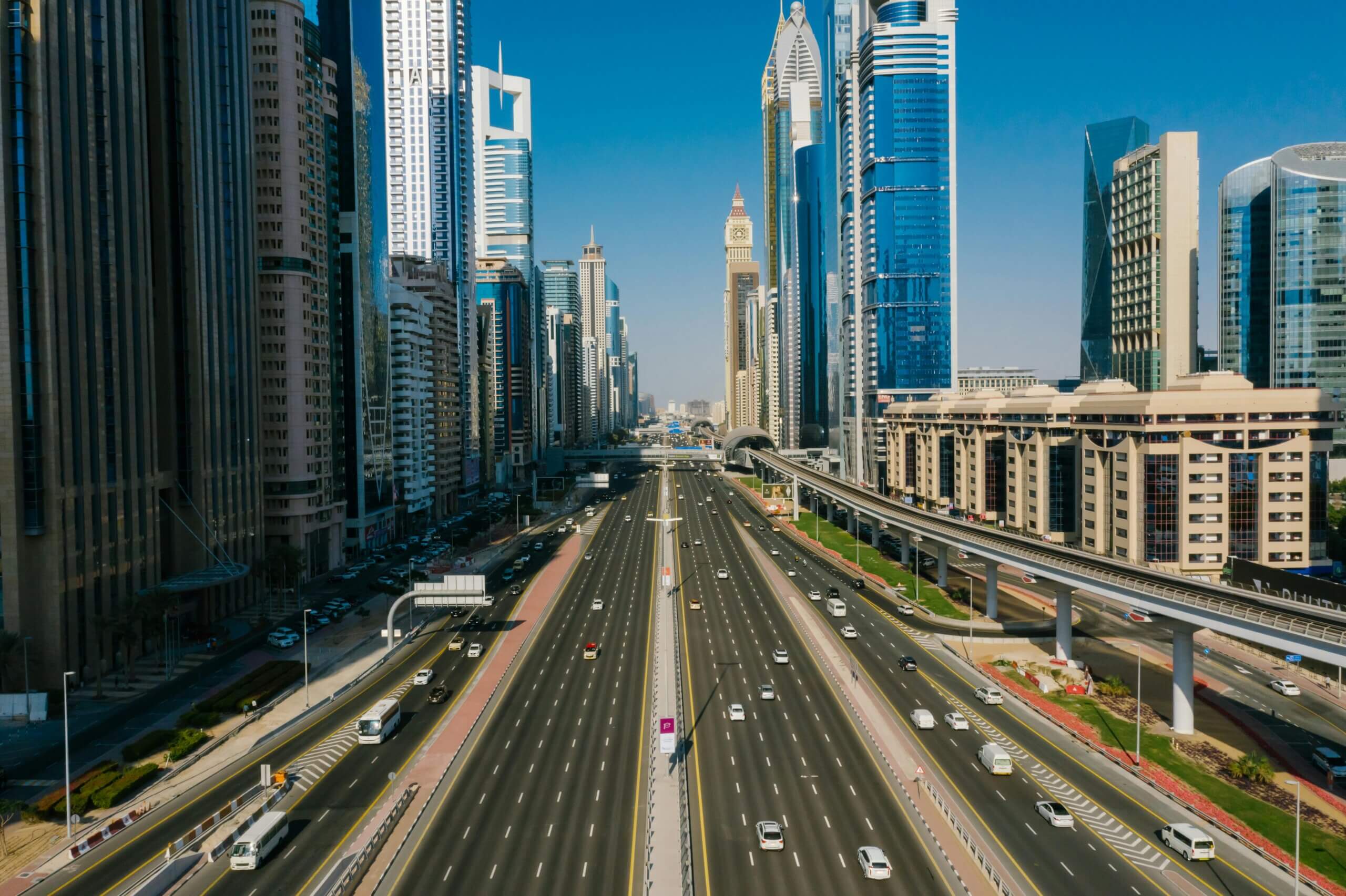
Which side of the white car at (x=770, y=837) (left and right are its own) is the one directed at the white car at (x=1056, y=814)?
right

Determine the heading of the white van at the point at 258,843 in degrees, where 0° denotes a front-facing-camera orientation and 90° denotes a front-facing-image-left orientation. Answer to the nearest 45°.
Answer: approximately 45°

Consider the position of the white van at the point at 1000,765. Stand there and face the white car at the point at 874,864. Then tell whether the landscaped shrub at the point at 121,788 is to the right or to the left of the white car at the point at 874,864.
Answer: right

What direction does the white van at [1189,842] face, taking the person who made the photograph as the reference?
facing away from the viewer and to the left of the viewer

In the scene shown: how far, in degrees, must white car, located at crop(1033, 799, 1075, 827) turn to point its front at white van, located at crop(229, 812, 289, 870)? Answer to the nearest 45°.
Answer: approximately 90° to its left

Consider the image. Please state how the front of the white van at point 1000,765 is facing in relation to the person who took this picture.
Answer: facing away from the viewer and to the left of the viewer

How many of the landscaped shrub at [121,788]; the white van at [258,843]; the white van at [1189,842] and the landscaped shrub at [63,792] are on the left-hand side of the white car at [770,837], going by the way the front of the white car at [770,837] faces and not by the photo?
3

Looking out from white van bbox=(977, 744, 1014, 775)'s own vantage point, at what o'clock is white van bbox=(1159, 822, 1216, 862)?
white van bbox=(1159, 822, 1216, 862) is roughly at 6 o'clock from white van bbox=(977, 744, 1014, 775).

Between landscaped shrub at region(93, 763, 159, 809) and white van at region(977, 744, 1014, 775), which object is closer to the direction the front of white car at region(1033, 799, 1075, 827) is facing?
the white van

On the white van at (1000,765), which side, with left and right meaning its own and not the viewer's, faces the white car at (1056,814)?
back

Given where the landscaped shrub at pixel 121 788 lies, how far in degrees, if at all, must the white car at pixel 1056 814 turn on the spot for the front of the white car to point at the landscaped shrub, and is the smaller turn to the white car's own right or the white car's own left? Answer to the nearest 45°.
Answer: approximately 45° to the white car's own left

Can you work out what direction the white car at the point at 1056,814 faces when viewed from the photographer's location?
facing away from the viewer and to the left of the viewer

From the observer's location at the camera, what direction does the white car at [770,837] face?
facing away from the viewer
